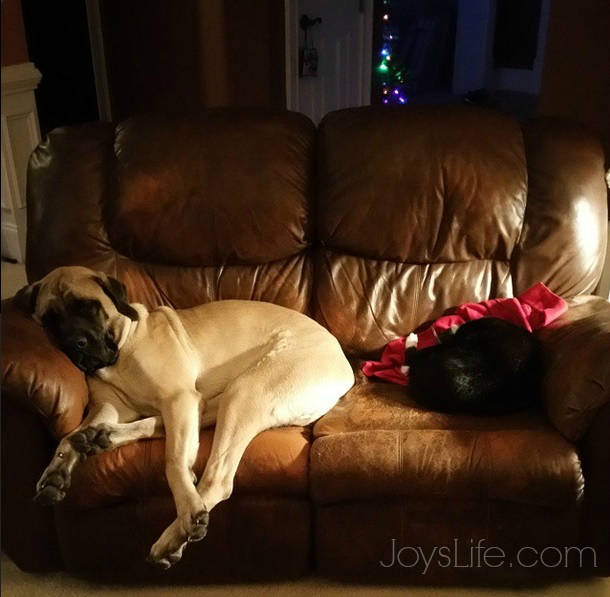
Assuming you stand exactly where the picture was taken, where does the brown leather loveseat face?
facing the viewer

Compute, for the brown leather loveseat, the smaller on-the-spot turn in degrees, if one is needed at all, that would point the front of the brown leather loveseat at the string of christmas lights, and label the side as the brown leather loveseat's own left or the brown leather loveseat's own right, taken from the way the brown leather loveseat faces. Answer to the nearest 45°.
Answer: approximately 180°
